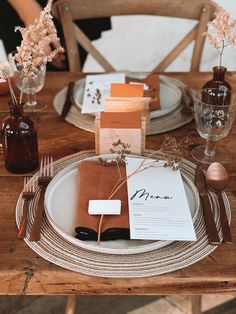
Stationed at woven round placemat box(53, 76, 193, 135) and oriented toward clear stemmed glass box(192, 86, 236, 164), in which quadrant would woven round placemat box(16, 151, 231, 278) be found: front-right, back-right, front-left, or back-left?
front-right

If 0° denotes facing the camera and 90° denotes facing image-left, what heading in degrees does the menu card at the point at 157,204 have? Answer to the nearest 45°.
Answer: approximately 0°

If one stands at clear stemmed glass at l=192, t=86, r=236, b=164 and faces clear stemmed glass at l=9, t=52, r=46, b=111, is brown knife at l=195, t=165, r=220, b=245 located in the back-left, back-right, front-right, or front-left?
back-left
